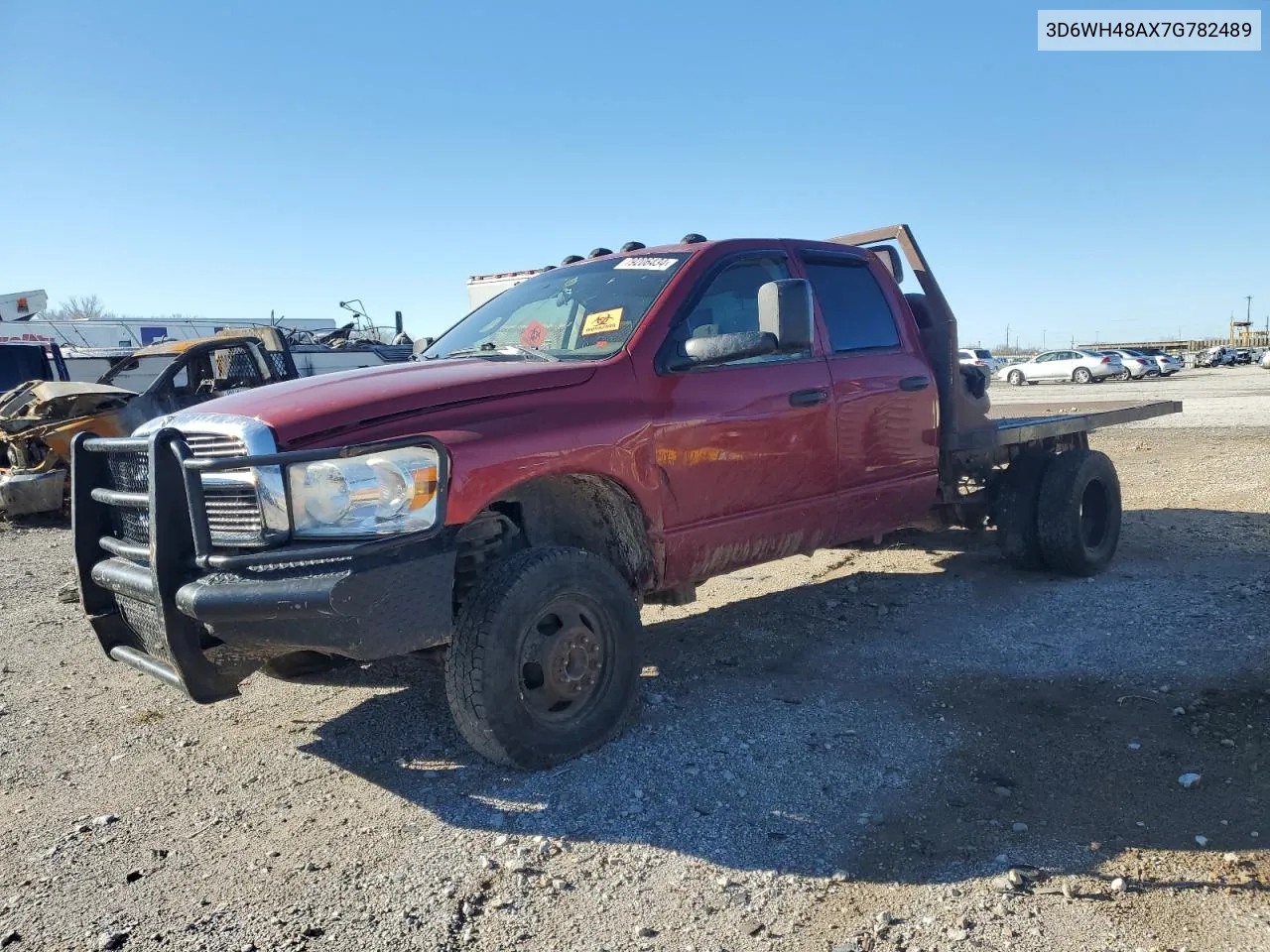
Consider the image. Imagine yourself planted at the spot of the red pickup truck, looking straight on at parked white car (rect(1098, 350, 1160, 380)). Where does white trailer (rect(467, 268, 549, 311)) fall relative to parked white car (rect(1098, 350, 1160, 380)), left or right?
left

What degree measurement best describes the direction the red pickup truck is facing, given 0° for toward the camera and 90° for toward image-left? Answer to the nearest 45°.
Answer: approximately 45°

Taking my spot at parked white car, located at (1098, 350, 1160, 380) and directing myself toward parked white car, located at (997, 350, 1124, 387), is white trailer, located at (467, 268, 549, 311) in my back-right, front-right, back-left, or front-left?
front-left

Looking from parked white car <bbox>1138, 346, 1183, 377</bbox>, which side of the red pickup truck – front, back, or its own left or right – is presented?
back

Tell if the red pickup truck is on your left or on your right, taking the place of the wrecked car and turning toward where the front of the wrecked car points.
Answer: on your left

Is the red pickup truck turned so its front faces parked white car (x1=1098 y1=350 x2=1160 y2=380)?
no

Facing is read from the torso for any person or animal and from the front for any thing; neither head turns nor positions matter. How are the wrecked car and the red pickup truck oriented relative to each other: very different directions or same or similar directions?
same or similar directions

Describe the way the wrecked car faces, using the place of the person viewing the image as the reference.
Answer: facing the viewer and to the left of the viewer

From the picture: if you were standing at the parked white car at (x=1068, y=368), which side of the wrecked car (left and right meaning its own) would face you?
back

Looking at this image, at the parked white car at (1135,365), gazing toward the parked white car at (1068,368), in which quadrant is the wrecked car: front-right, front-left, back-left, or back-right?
front-left

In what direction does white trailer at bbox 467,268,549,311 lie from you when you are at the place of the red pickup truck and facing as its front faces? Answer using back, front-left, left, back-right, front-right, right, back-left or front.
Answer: back-right

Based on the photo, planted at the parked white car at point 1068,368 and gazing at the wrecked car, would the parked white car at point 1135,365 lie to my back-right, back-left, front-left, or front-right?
back-left

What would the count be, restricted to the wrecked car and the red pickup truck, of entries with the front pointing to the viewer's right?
0

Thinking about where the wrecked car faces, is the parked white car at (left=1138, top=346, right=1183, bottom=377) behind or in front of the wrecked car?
behind

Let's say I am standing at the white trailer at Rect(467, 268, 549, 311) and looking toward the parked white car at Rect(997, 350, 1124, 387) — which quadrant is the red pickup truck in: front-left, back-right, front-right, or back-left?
back-right
